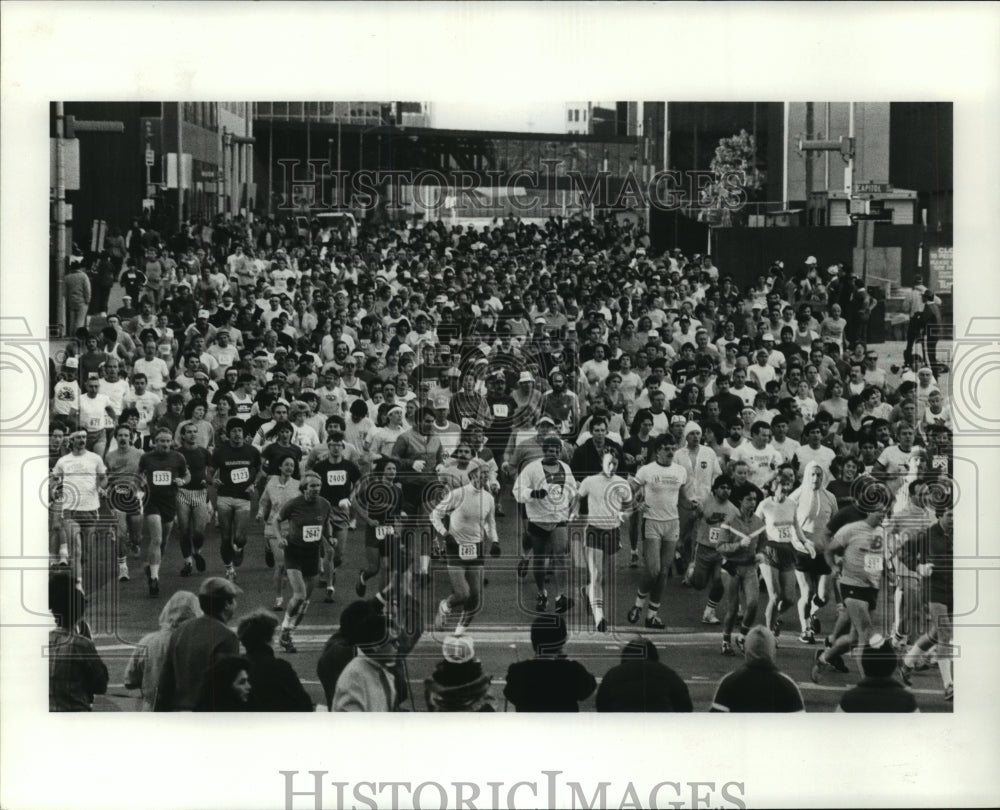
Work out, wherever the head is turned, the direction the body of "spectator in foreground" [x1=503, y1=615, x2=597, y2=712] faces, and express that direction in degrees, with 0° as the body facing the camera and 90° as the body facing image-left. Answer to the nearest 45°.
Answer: approximately 180°

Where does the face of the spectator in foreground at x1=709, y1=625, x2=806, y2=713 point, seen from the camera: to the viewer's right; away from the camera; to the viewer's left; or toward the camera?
away from the camera

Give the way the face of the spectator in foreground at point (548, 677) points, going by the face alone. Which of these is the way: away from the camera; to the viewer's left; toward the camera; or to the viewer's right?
away from the camera

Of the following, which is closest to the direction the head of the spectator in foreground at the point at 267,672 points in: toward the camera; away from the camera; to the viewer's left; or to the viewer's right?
away from the camera

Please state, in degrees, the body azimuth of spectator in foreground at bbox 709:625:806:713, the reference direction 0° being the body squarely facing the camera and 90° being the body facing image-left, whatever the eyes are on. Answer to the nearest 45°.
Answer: approximately 180°

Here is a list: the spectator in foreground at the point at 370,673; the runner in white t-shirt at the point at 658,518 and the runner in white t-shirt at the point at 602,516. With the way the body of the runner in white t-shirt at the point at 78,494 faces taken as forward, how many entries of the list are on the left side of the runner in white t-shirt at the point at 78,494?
3

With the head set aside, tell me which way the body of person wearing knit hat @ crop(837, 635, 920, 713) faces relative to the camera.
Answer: away from the camera

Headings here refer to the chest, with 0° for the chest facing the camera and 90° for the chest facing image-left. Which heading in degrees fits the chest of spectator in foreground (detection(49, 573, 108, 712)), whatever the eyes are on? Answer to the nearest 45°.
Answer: approximately 180°

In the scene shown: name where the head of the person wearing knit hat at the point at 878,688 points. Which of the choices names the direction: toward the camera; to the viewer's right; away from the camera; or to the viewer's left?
away from the camera

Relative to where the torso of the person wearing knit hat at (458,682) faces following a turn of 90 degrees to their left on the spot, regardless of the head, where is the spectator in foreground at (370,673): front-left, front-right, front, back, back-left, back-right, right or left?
front
